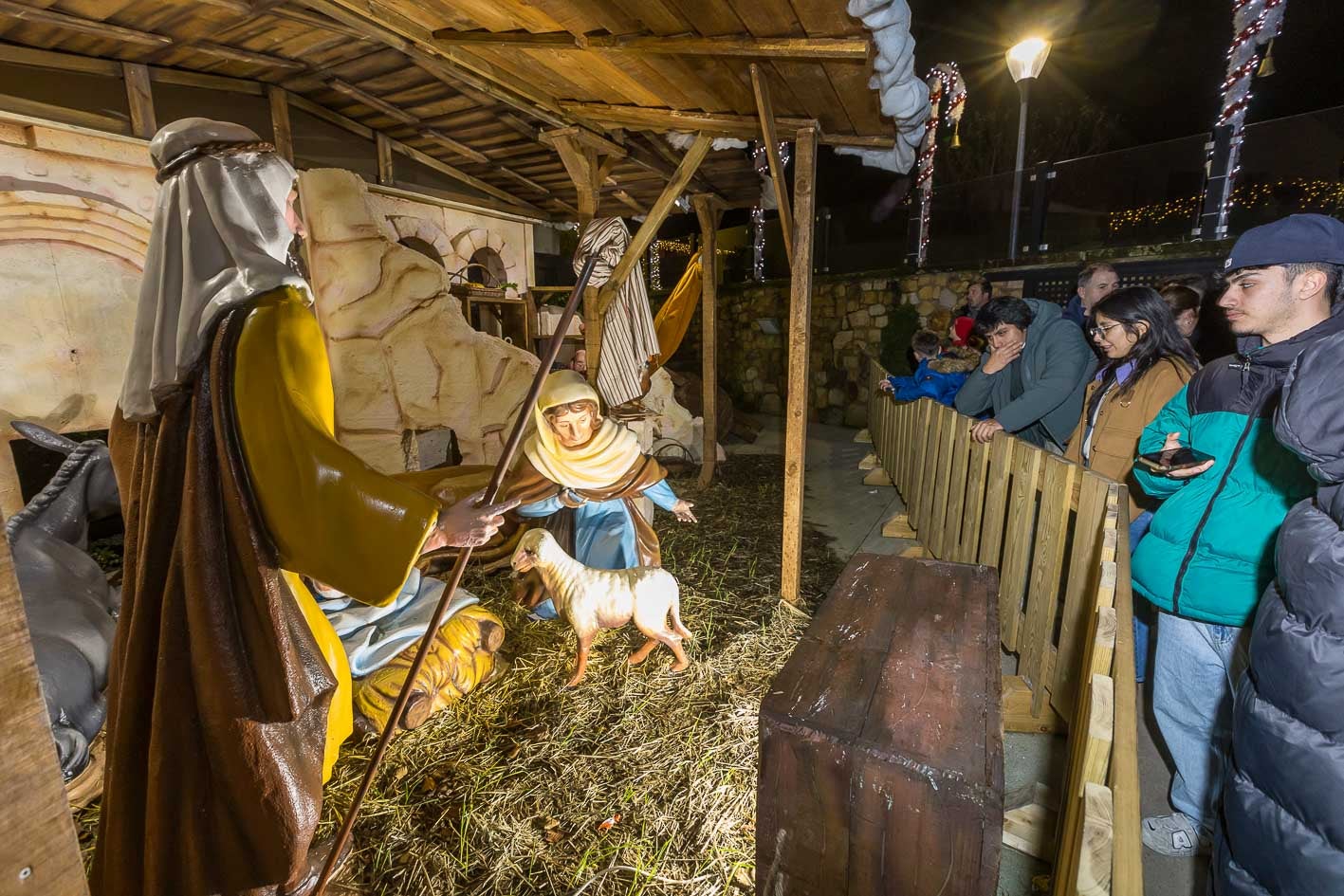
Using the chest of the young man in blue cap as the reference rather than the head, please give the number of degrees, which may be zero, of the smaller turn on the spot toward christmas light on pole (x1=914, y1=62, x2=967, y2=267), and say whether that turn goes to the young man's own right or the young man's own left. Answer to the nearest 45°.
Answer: approximately 90° to the young man's own right

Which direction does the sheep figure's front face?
to the viewer's left

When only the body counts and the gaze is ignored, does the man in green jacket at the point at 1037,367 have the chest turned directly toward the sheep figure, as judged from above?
yes

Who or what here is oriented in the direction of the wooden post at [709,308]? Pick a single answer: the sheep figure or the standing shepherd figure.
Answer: the standing shepherd figure

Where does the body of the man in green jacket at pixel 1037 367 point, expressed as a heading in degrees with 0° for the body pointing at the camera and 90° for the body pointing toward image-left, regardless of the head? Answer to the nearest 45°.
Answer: approximately 45°

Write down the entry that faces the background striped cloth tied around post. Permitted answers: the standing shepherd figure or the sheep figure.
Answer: the standing shepherd figure

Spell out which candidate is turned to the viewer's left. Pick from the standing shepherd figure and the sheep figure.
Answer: the sheep figure

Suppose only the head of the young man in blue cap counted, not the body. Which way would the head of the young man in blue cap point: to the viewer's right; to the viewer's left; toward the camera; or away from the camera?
to the viewer's left
